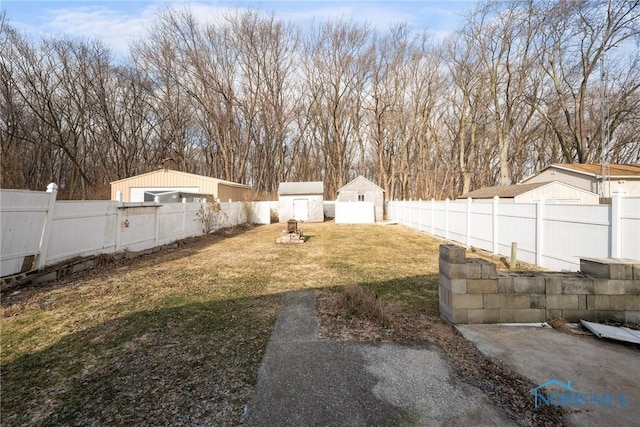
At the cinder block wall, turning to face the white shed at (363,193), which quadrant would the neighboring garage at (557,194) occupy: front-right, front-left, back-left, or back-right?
front-right

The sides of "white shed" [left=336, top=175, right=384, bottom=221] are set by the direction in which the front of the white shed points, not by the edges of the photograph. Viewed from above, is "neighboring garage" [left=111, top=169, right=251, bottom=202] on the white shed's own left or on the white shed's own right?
on the white shed's own right

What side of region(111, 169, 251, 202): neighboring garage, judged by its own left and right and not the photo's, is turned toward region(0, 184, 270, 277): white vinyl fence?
front

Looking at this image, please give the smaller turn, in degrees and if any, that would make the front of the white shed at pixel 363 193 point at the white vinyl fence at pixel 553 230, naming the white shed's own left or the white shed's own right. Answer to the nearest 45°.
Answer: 0° — it already faces it

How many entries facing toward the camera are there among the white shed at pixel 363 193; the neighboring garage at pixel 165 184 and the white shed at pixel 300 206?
3

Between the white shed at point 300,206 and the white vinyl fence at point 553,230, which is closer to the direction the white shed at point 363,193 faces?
the white vinyl fence

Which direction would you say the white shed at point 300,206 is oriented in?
toward the camera

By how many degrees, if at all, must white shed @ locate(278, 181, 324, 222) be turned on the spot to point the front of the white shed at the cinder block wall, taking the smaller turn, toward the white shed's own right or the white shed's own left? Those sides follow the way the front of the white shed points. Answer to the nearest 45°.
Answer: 0° — it already faces it

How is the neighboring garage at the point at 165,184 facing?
toward the camera

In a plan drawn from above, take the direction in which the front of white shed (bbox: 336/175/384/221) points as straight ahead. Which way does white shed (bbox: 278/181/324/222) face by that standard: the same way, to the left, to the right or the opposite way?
the same way

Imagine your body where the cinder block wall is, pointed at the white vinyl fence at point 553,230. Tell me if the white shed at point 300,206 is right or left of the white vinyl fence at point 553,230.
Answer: left

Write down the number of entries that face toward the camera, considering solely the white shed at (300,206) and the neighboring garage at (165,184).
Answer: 2

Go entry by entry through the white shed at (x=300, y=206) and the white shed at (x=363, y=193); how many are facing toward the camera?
2
